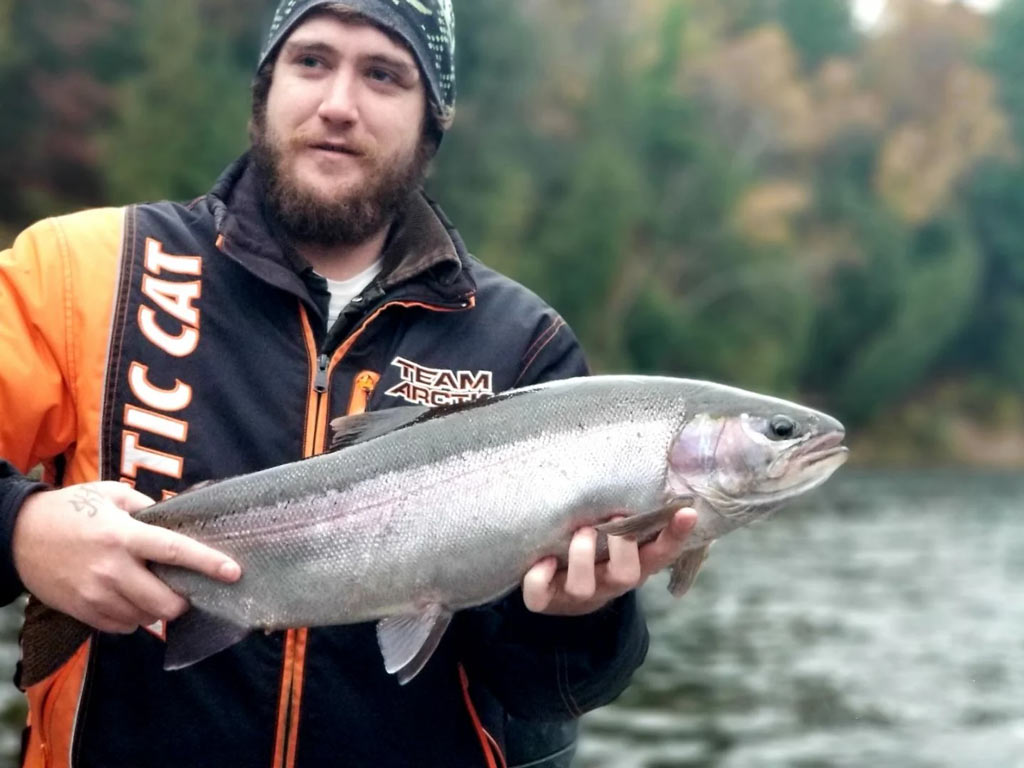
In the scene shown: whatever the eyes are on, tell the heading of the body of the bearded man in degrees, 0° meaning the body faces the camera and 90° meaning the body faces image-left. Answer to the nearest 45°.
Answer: approximately 0°
